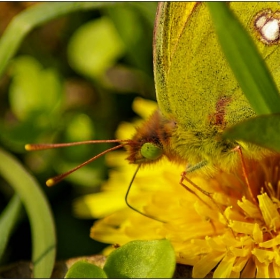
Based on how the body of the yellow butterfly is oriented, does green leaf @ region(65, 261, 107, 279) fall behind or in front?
in front

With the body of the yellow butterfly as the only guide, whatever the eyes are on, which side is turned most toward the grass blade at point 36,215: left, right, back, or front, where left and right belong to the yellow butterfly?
front

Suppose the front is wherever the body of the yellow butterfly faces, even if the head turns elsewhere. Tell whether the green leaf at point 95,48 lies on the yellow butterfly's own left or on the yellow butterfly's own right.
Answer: on the yellow butterfly's own right

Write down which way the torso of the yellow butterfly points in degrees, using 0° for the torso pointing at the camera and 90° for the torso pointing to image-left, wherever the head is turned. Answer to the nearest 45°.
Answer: approximately 90°

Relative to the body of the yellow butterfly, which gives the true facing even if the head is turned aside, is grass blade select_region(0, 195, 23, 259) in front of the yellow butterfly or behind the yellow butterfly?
in front
